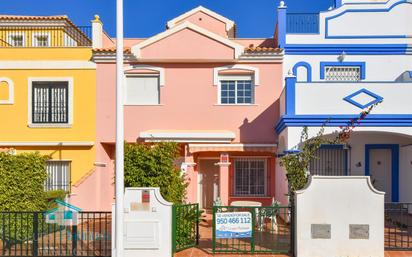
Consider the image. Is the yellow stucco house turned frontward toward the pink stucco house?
no

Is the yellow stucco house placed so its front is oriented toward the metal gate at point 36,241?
yes

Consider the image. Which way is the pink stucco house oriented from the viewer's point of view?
toward the camera

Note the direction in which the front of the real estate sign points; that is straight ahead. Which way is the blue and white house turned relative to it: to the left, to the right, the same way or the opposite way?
the same way

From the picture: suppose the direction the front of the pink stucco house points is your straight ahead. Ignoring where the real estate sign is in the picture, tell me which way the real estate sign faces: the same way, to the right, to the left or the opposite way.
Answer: the same way

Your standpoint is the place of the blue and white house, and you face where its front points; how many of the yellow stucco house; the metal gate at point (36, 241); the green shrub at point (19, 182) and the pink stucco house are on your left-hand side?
0

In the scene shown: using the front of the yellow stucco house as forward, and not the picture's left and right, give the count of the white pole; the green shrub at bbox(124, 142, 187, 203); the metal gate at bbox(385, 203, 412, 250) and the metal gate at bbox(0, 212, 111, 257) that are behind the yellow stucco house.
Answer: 0

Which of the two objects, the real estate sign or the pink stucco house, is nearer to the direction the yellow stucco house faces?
the real estate sign

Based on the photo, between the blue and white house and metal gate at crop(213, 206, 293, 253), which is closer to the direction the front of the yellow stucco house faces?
the metal gate

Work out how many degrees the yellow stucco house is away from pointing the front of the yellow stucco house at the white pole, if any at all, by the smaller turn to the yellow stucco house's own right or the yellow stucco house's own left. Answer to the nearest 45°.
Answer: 0° — it already faces it

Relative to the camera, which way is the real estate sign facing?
toward the camera

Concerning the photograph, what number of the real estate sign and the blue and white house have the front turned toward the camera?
2

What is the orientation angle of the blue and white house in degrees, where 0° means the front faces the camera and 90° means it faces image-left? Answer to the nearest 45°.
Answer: approximately 0°

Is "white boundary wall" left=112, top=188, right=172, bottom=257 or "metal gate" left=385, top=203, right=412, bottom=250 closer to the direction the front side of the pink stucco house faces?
the white boundary wall

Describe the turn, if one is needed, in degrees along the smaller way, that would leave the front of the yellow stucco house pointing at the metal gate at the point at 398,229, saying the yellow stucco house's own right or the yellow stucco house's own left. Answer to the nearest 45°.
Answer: approximately 45° to the yellow stucco house's own left

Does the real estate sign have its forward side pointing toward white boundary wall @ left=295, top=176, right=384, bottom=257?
no

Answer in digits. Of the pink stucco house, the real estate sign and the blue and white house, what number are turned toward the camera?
3

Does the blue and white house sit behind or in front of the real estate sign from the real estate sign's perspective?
behind
